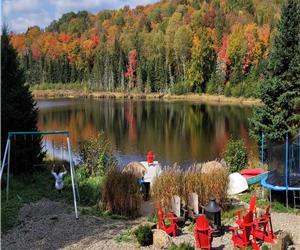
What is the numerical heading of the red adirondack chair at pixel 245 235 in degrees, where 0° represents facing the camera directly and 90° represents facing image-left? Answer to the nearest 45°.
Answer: approximately 135°

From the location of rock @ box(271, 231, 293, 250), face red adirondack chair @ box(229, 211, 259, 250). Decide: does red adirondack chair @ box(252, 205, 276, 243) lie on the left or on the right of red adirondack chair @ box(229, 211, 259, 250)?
right

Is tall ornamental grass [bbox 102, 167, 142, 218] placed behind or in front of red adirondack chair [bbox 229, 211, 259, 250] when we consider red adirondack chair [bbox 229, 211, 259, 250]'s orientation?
in front

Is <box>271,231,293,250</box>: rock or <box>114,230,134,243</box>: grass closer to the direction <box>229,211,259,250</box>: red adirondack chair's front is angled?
the grass

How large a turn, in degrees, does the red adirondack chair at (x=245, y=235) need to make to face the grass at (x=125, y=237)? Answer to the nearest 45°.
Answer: approximately 45° to its left

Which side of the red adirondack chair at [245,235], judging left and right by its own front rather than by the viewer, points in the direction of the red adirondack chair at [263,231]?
right

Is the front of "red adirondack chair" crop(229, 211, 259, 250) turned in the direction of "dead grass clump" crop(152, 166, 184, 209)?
yes

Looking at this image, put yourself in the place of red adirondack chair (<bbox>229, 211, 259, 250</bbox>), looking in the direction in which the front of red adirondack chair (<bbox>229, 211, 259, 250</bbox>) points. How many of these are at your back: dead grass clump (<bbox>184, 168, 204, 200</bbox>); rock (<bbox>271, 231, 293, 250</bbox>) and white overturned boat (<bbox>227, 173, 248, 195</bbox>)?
1

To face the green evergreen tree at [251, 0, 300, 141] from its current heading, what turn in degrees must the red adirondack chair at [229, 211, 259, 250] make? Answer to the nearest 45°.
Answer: approximately 45° to its right

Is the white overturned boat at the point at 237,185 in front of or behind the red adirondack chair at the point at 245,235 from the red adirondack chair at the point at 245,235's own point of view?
in front
